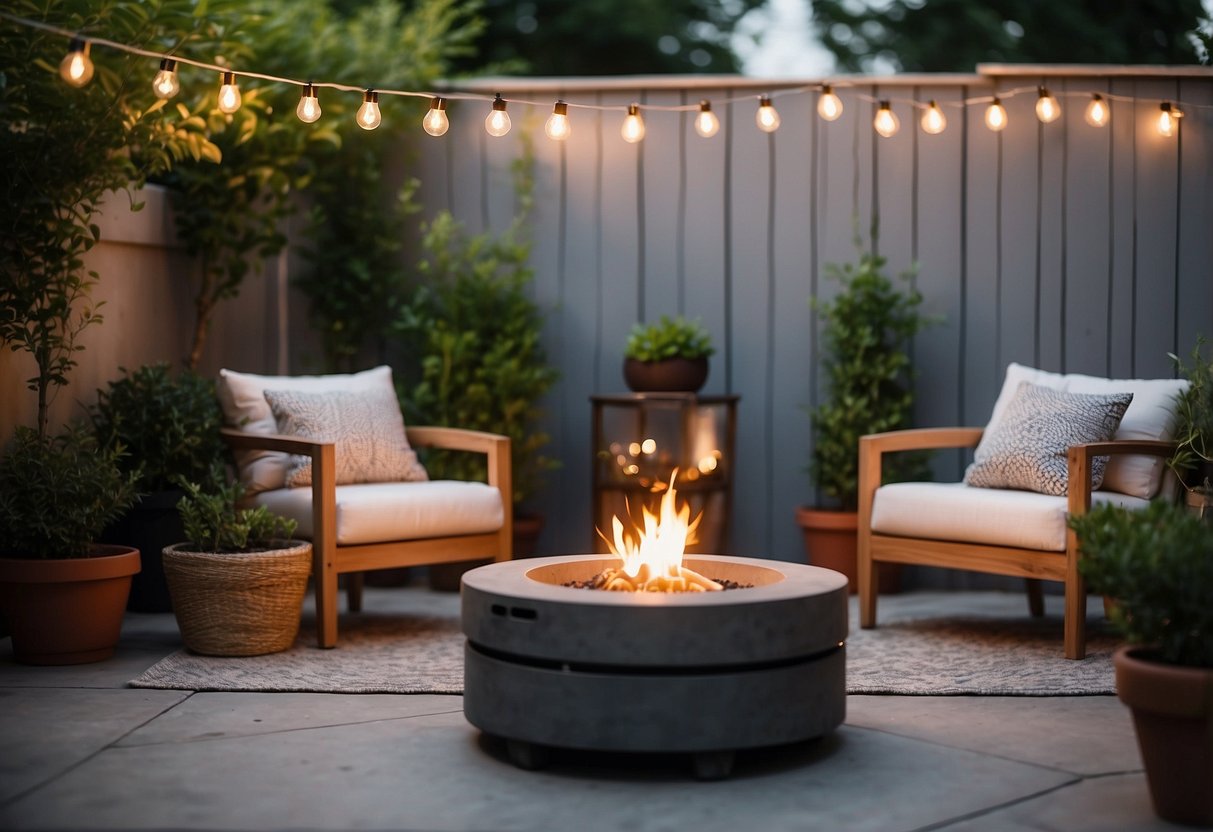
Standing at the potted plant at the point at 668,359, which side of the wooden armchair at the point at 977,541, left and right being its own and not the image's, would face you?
right

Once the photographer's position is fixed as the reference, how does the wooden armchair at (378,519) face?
facing the viewer and to the right of the viewer

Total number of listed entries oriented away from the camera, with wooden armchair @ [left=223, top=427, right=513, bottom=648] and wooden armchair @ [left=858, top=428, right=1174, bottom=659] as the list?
0

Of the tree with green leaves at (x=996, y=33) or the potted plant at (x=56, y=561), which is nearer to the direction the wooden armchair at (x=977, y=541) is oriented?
the potted plant

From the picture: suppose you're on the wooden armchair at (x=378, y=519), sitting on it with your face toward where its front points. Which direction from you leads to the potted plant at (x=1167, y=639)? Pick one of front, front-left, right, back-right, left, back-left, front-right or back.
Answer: front

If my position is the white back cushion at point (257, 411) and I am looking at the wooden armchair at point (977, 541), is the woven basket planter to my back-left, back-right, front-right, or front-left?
front-right

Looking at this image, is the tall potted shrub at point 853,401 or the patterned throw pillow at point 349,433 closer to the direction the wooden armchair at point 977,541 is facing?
the patterned throw pillow

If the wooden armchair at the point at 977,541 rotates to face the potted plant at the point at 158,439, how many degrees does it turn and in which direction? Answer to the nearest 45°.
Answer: approximately 45° to its right

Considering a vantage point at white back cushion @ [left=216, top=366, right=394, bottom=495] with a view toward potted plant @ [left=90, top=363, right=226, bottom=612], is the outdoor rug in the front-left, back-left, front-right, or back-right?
back-left

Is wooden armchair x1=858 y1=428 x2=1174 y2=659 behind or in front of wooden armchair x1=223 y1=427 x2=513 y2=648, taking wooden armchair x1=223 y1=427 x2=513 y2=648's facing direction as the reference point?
in front

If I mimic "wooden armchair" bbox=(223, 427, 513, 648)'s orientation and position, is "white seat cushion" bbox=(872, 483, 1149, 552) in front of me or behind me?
in front

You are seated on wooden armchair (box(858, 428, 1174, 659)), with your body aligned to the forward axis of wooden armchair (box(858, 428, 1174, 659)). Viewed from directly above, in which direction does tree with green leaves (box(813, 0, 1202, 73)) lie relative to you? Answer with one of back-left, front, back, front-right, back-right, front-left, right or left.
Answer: back-right

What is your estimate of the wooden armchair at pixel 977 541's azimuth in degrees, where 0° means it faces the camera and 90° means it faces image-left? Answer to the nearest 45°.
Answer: approximately 45°

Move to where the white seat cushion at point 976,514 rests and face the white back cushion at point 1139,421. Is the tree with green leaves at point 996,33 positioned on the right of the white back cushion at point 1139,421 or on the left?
left

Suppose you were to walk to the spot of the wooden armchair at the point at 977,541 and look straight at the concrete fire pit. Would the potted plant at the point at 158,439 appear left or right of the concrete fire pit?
right

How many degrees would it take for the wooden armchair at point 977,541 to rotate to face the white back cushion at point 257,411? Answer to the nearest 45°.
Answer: approximately 45° to its right
